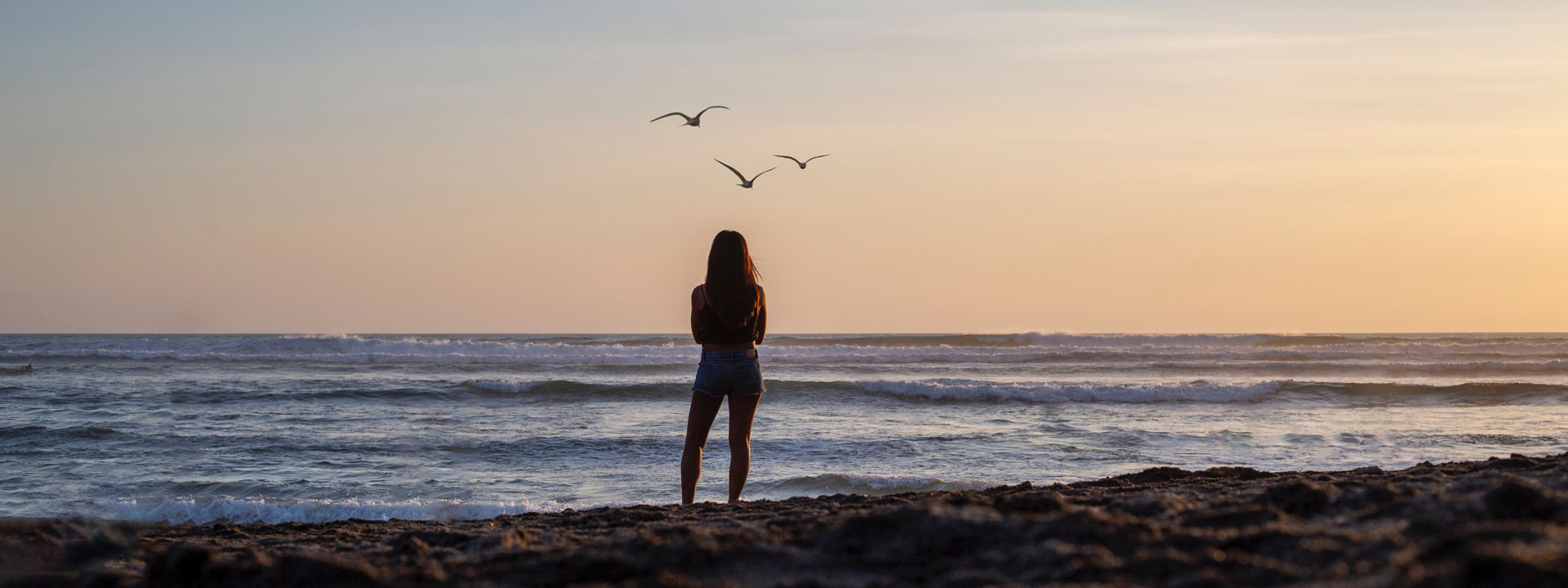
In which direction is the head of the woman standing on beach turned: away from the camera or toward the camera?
away from the camera

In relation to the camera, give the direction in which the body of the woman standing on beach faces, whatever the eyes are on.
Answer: away from the camera
